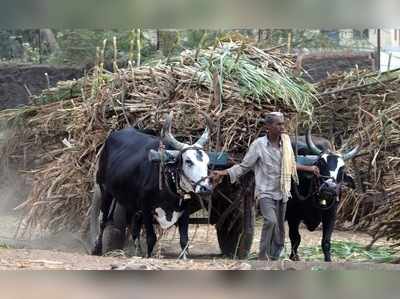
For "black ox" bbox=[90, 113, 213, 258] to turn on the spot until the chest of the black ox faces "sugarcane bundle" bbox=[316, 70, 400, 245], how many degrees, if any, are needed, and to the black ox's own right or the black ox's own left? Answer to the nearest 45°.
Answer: approximately 90° to the black ox's own left

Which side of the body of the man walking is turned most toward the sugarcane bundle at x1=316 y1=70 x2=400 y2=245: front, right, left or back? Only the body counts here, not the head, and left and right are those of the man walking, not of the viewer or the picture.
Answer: left

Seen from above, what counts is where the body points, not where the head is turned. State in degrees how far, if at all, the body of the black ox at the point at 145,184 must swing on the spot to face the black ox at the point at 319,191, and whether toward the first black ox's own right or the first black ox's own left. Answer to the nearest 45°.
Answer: approximately 45° to the first black ox's own left

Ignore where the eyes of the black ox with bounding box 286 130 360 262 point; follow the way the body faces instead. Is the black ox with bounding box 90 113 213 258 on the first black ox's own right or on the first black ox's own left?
on the first black ox's own right

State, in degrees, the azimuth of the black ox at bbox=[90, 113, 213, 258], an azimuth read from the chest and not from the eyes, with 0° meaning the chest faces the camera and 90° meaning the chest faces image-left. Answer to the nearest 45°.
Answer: approximately 315°

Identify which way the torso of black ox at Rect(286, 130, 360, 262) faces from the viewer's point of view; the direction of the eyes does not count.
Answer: toward the camera
